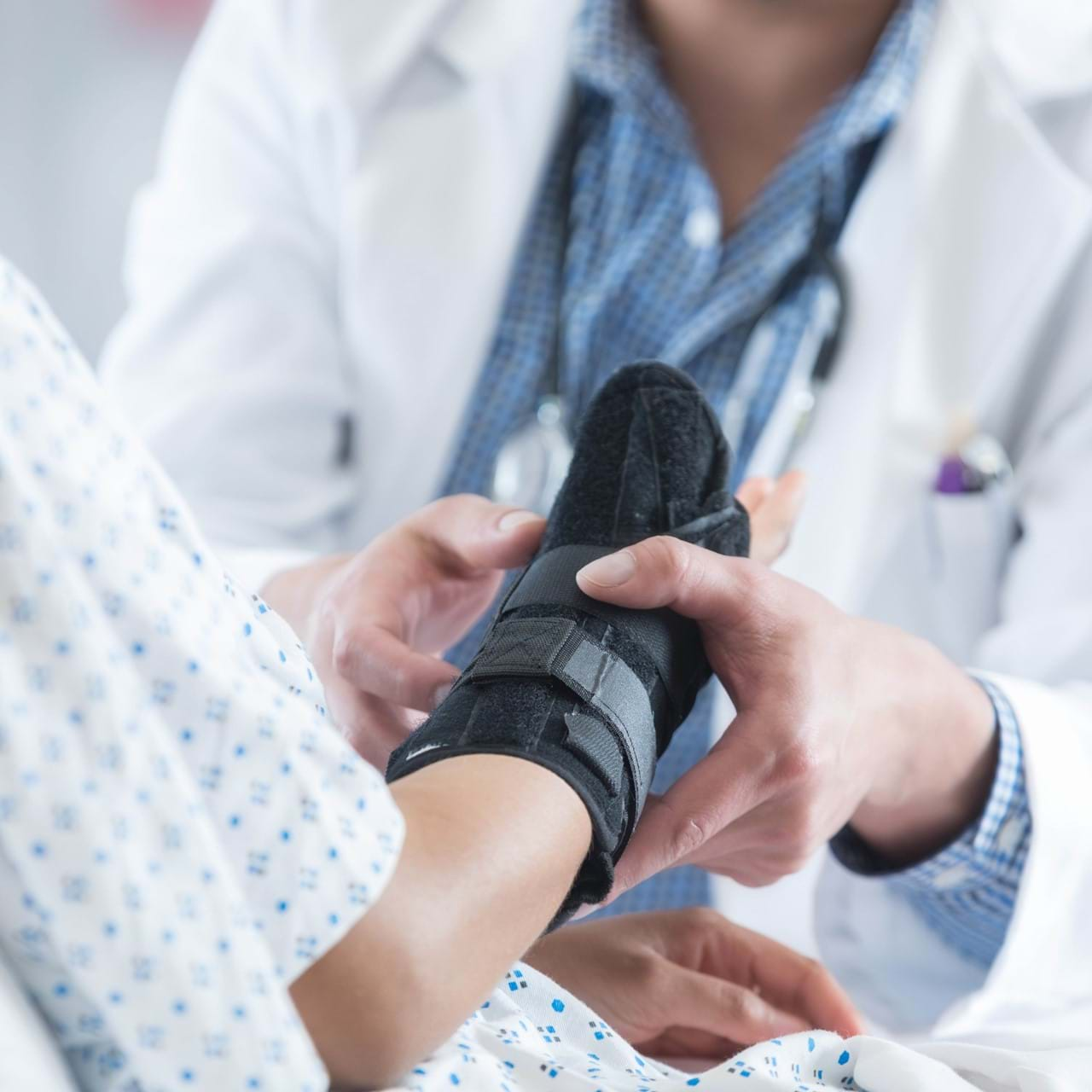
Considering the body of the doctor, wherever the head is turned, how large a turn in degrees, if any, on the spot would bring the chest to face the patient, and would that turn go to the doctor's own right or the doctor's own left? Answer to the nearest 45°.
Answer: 0° — they already face them

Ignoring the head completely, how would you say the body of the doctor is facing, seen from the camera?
toward the camera
